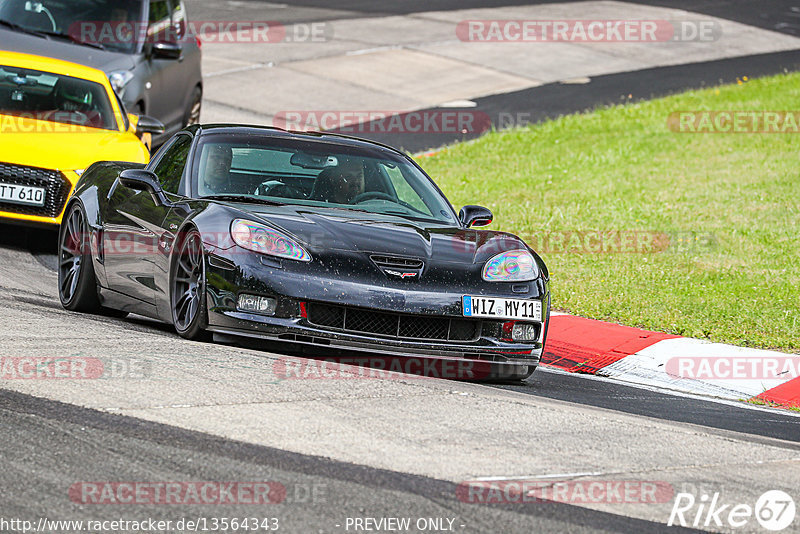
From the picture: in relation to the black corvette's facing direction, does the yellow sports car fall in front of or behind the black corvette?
behind
